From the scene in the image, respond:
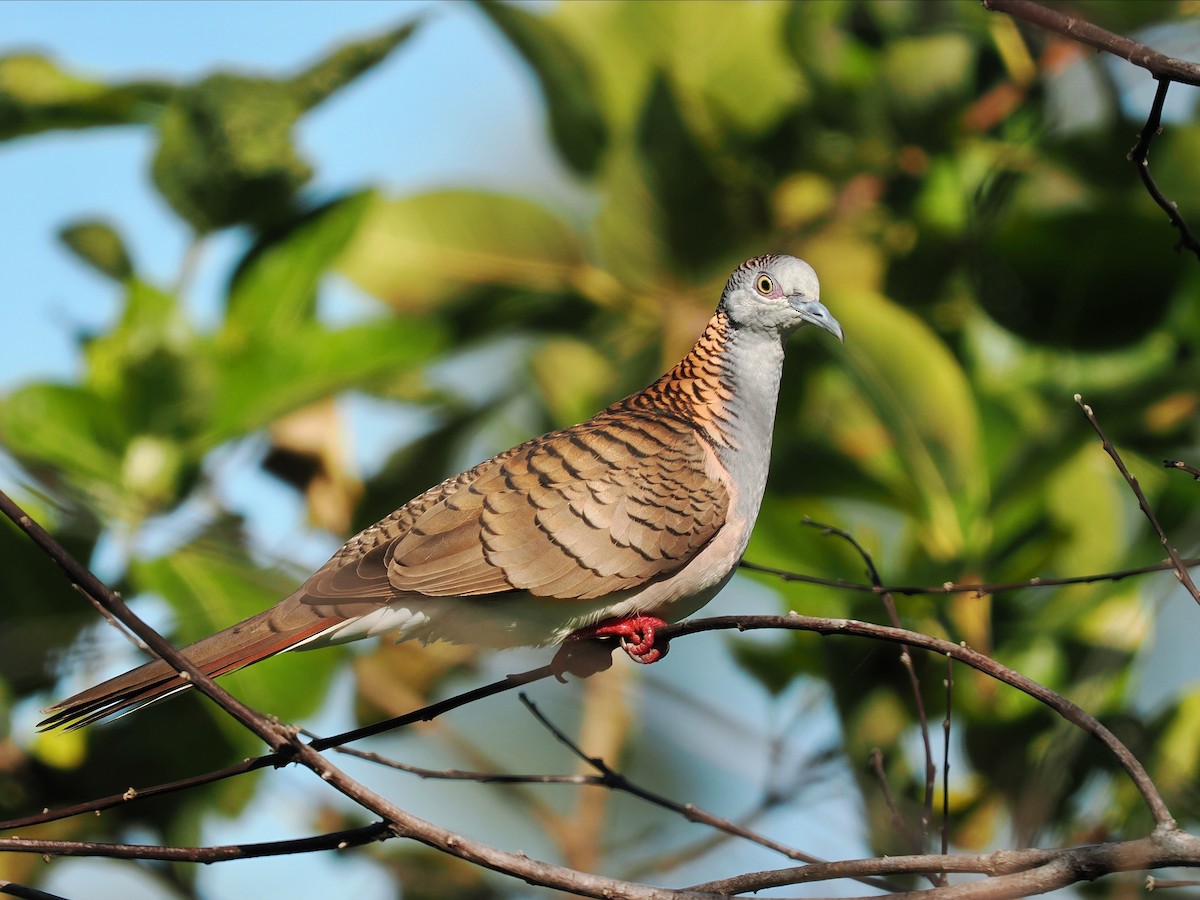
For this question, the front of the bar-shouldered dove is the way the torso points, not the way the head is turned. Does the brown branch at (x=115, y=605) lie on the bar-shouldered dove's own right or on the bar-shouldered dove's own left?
on the bar-shouldered dove's own right

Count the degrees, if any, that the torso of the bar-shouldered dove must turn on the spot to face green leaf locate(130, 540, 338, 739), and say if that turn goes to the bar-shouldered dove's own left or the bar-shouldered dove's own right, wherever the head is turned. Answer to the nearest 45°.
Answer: approximately 135° to the bar-shouldered dove's own left

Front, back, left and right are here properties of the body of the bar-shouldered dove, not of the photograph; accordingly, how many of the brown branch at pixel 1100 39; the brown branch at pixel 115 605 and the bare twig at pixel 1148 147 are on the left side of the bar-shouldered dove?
0

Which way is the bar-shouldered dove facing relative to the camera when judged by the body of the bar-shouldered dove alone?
to the viewer's right
